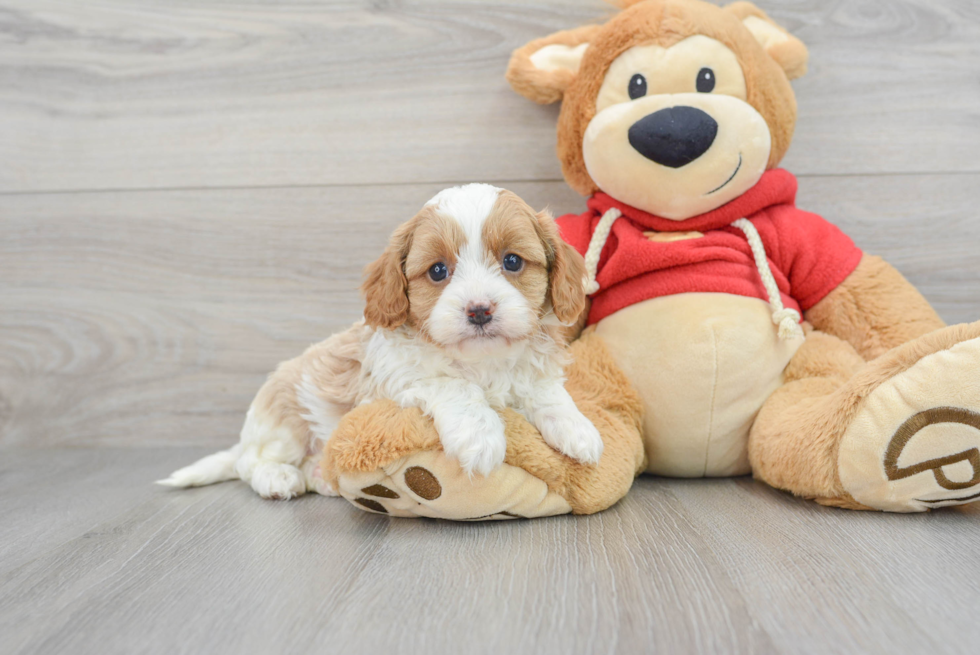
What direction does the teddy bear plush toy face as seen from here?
toward the camera

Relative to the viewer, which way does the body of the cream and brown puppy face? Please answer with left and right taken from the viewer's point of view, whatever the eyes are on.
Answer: facing the viewer and to the right of the viewer
